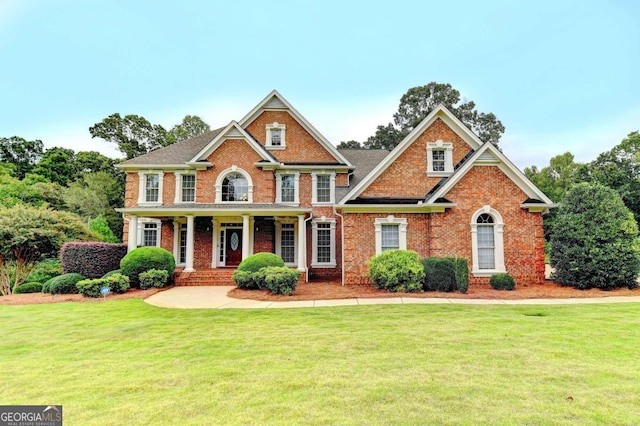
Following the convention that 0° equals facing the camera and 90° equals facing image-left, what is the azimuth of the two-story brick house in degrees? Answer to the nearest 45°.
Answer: approximately 0°

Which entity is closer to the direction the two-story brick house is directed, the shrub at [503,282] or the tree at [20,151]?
the shrub

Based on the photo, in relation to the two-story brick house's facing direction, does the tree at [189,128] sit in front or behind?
behind

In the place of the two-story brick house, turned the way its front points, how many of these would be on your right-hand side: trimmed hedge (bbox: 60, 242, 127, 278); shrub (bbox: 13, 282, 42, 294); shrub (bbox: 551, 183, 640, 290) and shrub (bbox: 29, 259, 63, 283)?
3

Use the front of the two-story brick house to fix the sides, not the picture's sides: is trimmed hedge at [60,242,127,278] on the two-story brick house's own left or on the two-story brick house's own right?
on the two-story brick house's own right

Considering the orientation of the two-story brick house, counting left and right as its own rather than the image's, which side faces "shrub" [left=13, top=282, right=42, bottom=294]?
right

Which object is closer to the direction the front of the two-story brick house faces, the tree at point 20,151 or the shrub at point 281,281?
the shrub

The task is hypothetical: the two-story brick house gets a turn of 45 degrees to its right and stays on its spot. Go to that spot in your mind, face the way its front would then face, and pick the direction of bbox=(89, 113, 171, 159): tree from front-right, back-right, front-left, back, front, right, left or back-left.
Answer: right

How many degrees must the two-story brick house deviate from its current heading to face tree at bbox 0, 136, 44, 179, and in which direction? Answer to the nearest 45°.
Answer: approximately 135° to its right

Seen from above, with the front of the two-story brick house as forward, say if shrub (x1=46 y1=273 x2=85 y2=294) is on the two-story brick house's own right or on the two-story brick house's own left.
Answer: on the two-story brick house's own right

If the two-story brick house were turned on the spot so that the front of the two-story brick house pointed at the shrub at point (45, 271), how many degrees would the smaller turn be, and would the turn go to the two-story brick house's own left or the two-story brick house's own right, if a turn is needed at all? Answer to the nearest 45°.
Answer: approximately 90° to the two-story brick house's own right

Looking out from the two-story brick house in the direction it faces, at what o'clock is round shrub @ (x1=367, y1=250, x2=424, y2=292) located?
The round shrub is roughly at 11 o'clock from the two-story brick house.
